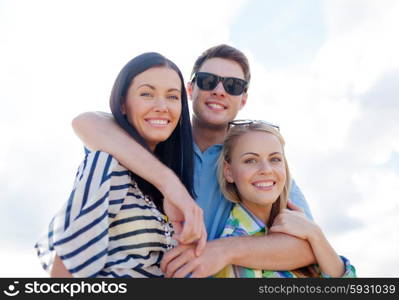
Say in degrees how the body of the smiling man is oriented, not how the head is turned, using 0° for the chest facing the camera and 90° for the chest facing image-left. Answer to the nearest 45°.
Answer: approximately 0°

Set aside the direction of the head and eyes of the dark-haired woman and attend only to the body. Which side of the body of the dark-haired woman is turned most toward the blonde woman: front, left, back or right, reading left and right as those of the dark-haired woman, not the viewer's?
left

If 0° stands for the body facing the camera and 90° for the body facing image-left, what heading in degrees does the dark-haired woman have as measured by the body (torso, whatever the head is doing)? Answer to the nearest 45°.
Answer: approximately 315°
